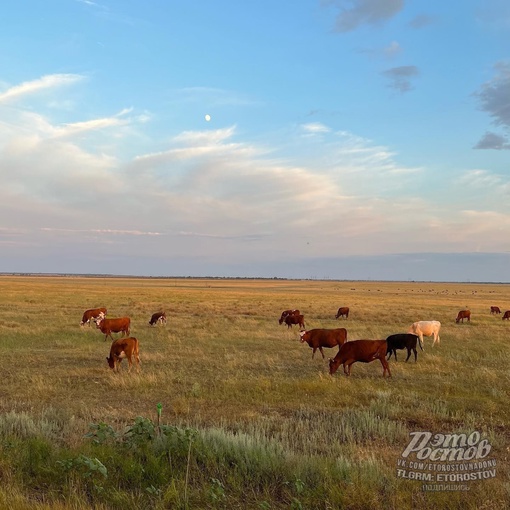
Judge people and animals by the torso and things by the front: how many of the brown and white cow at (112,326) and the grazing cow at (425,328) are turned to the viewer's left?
2

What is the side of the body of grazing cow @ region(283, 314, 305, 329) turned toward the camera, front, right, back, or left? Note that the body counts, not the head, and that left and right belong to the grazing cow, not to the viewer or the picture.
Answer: left

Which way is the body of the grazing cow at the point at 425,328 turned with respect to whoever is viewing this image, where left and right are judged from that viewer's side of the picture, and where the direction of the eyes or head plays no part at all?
facing to the left of the viewer

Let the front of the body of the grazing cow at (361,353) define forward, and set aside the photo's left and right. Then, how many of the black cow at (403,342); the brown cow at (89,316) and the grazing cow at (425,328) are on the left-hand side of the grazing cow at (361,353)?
0

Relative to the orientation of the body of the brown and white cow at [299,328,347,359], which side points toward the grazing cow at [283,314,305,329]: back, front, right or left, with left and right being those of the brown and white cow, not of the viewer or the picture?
right

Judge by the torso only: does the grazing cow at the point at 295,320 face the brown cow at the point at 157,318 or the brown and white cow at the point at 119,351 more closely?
the brown cow

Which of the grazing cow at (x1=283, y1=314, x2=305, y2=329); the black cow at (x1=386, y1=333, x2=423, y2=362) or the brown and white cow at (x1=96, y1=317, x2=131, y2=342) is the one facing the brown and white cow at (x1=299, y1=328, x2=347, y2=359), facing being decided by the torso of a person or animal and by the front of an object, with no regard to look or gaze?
the black cow

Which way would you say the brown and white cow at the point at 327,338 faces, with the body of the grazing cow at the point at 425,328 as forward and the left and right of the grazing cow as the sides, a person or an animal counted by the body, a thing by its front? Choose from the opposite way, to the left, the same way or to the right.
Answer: the same way

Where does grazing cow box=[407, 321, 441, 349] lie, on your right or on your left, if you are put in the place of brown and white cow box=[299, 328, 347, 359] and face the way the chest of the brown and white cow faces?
on your right

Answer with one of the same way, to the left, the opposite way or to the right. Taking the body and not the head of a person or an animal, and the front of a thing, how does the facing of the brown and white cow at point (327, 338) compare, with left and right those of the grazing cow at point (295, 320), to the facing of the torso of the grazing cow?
the same way

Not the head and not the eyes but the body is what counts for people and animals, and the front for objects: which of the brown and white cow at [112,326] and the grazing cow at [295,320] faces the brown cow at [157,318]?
the grazing cow

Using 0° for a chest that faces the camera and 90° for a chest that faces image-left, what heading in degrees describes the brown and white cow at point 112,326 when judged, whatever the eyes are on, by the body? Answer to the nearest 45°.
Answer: approximately 90°

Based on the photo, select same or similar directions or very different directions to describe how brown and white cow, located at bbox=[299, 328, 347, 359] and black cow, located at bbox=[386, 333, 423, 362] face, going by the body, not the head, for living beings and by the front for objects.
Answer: same or similar directions

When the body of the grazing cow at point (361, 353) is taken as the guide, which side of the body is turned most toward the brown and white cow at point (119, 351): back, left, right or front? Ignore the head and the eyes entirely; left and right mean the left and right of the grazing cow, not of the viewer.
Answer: front

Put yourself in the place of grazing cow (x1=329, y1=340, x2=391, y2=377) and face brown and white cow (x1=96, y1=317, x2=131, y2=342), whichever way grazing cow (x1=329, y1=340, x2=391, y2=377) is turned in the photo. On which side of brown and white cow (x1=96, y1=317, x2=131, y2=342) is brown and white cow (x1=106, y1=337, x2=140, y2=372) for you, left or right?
left

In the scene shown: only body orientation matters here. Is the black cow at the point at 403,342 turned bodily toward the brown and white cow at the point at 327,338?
yes

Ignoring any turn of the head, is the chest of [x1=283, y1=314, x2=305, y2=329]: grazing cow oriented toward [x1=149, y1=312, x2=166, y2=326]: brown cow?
yes

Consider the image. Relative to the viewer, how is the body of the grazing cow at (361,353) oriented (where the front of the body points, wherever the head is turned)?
to the viewer's left
